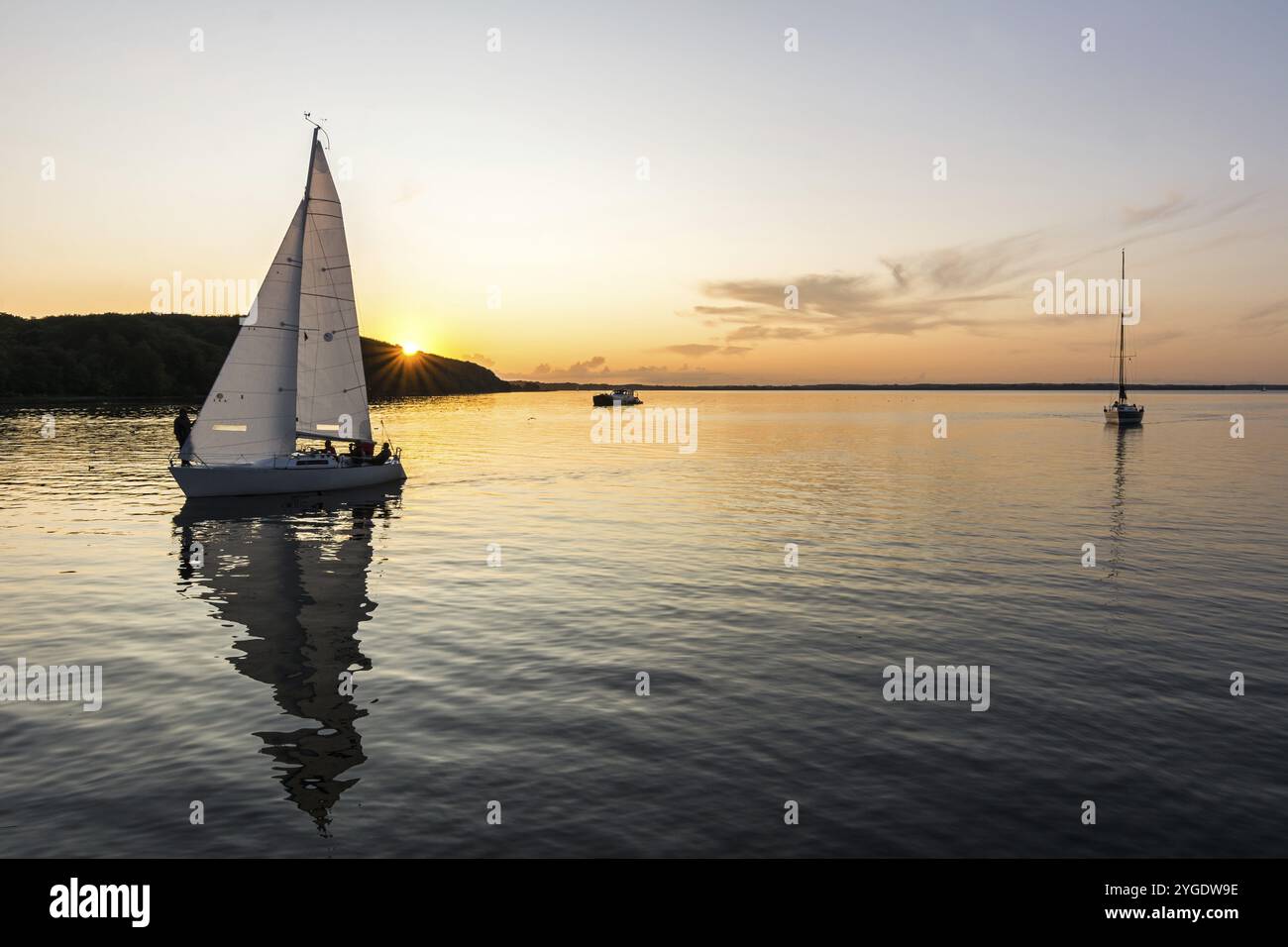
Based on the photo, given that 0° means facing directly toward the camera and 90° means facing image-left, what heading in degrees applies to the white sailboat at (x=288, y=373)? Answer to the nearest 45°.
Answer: approximately 90°
